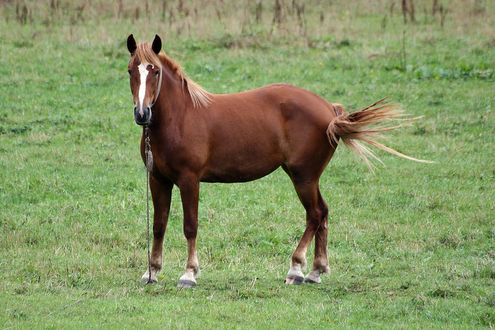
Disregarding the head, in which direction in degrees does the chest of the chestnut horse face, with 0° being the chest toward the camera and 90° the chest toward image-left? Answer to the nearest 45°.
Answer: approximately 90°
